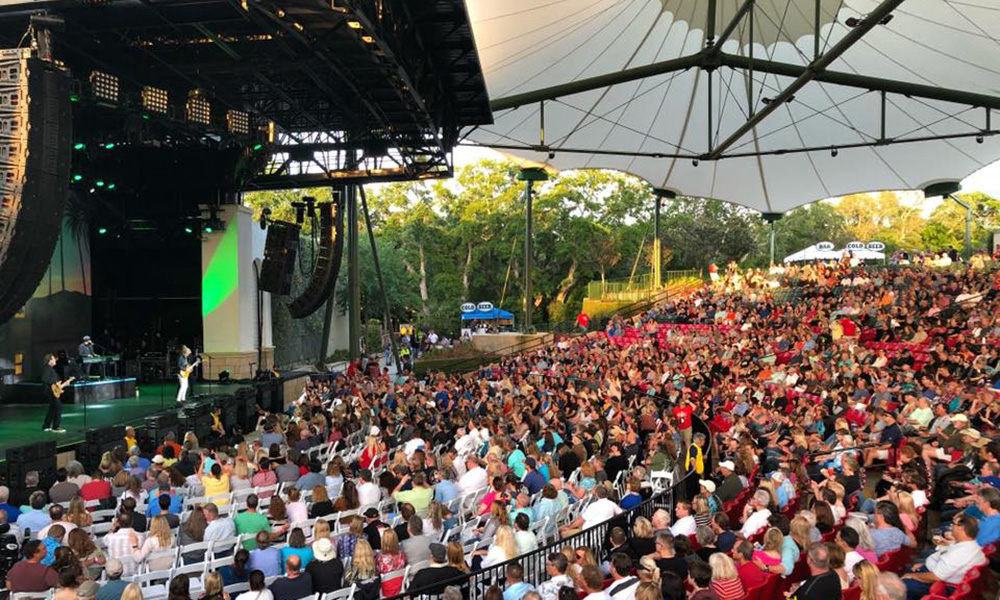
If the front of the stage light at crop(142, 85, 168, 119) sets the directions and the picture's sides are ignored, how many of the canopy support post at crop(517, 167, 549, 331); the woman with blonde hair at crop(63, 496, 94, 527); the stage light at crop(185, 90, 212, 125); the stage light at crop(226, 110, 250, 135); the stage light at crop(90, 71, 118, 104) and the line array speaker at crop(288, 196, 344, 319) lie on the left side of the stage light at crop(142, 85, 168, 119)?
4

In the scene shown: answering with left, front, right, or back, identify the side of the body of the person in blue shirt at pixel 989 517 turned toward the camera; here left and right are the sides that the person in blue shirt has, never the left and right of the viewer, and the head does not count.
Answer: left

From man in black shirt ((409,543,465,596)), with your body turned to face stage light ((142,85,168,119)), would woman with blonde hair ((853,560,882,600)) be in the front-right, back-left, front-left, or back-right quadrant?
back-right

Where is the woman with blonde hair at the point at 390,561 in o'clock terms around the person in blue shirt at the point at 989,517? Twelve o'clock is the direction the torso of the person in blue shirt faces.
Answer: The woman with blonde hair is roughly at 11 o'clock from the person in blue shirt.

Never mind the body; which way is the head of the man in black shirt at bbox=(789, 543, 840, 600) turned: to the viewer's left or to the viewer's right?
to the viewer's left

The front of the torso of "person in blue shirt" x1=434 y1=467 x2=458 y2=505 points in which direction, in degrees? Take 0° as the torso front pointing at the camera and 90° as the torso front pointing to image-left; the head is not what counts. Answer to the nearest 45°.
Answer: approximately 135°

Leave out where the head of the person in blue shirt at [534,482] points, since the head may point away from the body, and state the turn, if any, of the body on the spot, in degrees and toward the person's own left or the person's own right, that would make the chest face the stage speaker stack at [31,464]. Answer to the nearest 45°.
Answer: approximately 45° to the person's own left

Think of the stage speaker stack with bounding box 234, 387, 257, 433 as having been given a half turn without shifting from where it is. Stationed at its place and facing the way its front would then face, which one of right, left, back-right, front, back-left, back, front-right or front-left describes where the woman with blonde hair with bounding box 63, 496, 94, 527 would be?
back-left

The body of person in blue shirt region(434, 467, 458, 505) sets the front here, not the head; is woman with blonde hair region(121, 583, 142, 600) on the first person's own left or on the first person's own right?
on the first person's own left

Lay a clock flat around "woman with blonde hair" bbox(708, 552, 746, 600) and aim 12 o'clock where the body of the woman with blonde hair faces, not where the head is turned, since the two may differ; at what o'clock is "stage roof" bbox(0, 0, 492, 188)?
The stage roof is roughly at 12 o'clock from the woman with blonde hair.
